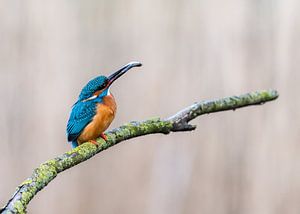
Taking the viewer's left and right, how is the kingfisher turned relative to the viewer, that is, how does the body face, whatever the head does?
facing to the right of the viewer
